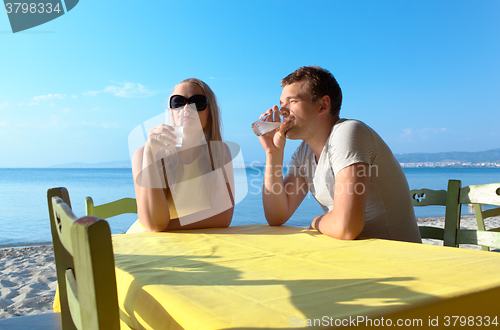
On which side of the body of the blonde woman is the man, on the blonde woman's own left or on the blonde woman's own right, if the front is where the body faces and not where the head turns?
on the blonde woman's own left

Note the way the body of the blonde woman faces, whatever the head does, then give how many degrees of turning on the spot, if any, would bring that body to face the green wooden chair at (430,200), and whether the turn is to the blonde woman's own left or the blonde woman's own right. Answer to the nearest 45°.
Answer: approximately 90° to the blonde woman's own left

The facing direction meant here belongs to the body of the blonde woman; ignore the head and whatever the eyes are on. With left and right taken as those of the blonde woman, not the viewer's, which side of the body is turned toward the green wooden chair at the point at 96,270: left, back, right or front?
front

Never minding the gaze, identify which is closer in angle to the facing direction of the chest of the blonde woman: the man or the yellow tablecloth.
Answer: the yellow tablecloth

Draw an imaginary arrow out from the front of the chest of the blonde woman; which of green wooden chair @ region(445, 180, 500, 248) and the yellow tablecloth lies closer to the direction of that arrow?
the yellow tablecloth

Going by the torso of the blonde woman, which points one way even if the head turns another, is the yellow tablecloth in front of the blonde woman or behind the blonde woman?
in front

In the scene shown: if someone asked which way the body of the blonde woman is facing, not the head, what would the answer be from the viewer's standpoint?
toward the camera
